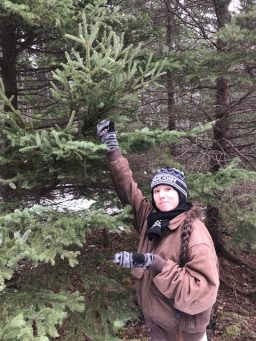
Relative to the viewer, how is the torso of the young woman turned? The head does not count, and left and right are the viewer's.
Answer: facing the viewer and to the left of the viewer
